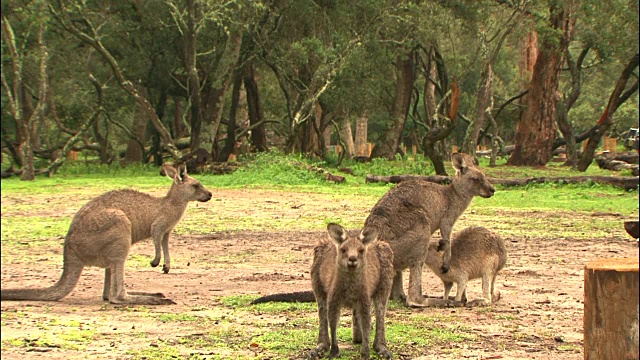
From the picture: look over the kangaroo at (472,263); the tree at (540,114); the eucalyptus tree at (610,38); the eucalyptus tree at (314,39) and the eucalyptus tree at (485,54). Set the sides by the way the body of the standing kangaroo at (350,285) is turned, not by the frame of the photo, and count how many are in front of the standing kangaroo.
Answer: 0

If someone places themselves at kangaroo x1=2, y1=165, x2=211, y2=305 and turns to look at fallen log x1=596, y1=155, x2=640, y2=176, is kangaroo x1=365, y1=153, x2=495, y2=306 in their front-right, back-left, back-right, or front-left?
front-right

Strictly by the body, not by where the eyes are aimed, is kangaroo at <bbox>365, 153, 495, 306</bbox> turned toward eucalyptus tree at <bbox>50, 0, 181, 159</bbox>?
no

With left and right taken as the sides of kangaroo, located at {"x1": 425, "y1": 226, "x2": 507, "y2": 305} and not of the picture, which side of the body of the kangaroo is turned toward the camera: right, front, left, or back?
left

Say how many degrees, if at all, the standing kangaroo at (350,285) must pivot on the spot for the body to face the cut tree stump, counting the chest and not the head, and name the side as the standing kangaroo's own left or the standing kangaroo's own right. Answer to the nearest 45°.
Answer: approximately 45° to the standing kangaroo's own left

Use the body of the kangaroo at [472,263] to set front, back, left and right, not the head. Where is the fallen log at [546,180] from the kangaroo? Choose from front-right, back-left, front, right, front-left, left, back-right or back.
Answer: right

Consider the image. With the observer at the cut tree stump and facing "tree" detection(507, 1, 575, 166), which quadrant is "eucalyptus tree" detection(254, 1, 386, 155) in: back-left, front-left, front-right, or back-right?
front-left

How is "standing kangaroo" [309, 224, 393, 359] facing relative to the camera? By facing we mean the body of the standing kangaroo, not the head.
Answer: toward the camera

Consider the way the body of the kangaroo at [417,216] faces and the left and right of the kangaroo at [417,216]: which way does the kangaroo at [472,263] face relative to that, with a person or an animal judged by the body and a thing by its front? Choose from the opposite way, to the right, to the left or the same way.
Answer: the opposite way

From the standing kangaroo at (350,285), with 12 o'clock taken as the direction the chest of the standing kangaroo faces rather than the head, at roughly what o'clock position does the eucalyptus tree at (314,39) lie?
The eucalyptus tree is roughly at 6 o'clock from the standing kangaroo.

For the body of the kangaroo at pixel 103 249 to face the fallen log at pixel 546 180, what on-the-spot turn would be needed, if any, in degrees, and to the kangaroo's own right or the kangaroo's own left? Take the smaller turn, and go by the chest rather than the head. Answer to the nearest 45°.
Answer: approximately 45° to the kangaroo's own left

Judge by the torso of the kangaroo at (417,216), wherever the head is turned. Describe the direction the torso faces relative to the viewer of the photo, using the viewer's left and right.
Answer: facing to the right of the viewer

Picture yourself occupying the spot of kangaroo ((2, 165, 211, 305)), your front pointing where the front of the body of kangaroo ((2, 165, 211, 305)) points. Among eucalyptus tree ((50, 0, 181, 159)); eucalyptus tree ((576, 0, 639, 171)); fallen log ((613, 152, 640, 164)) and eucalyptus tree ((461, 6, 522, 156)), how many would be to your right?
0

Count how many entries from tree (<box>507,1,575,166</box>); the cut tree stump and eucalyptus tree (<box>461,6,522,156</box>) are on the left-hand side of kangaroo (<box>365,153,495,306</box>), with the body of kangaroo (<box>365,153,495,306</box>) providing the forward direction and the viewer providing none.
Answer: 2

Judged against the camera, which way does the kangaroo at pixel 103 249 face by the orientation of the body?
to the viewer's right

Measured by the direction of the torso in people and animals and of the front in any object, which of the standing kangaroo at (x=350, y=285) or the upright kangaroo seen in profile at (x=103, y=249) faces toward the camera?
the standing kangaroo
